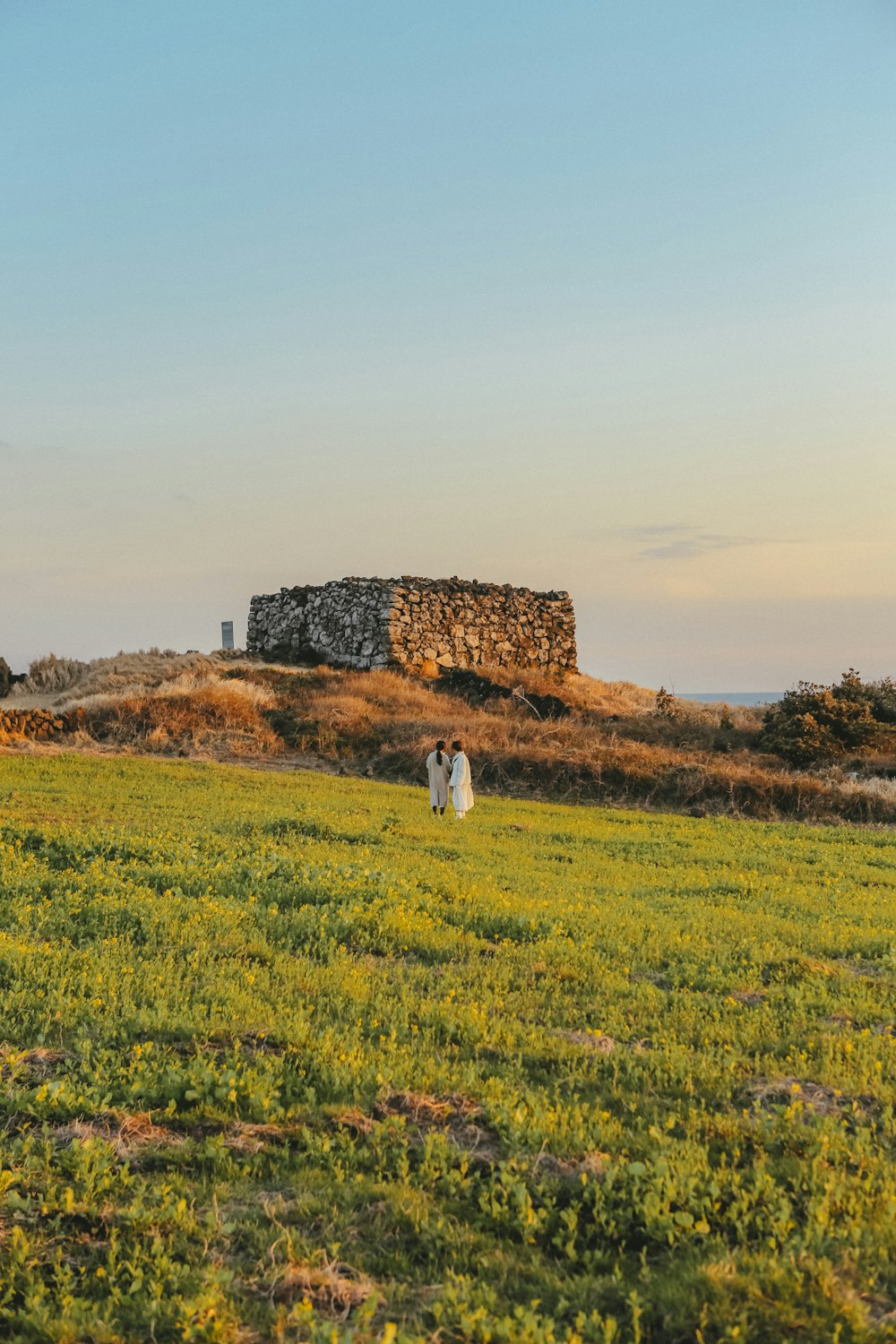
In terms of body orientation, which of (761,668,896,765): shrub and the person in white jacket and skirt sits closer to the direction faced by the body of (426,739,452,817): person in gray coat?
the shrub

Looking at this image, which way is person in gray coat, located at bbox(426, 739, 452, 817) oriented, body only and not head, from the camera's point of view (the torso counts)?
away from the camera
